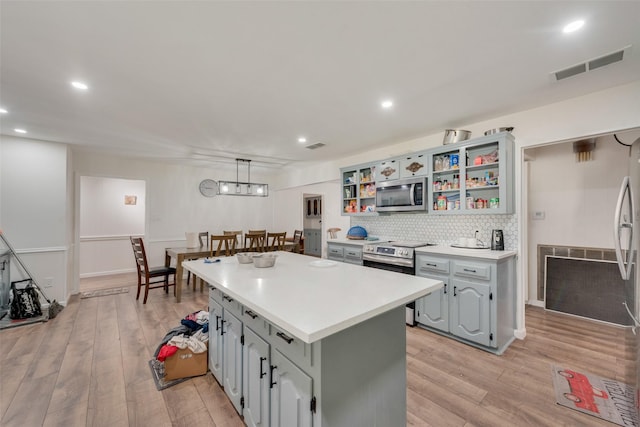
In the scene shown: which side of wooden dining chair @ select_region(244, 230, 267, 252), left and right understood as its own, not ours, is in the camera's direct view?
back

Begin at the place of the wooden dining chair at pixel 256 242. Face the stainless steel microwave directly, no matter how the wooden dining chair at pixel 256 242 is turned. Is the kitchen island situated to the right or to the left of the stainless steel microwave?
right

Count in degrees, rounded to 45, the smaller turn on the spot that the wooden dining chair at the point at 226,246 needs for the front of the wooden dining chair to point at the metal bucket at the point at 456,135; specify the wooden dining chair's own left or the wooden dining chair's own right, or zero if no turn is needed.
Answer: approximately 135° to the wooden dining chair's own right

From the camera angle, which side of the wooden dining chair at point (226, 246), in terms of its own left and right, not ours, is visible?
back

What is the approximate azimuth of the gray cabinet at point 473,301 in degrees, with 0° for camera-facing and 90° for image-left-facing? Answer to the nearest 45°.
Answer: approximately 45°

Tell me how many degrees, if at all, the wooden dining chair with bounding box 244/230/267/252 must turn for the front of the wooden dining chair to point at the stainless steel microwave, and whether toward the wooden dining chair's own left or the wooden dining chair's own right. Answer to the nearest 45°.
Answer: approximately 135° to the wooden dining chair's own right

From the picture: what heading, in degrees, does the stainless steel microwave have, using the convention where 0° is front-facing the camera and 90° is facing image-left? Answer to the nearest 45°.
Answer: approximately 45°

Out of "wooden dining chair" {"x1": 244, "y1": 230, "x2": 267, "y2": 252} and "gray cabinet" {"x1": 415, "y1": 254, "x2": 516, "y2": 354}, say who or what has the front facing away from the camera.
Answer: the wooden dining chair

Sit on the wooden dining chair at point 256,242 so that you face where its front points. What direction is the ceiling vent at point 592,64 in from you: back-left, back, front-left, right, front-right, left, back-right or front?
back-right
